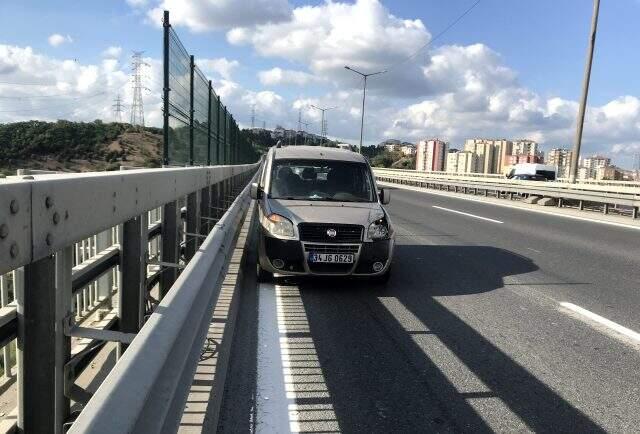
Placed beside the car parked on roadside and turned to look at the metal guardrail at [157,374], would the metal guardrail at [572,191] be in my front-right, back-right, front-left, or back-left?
back-left

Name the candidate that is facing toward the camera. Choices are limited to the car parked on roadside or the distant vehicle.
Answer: the car parked on roadside

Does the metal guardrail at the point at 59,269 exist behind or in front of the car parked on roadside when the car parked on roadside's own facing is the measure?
in front

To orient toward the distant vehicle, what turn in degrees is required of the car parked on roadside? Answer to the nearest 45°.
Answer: approximately 135° to its left

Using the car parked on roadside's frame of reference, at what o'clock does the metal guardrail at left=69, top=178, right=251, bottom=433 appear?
The metal guardrail is roughly at 12 o'clock from the car parked on roadside.

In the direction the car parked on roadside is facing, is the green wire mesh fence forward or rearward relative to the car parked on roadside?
rearward

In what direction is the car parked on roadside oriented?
toward the camera

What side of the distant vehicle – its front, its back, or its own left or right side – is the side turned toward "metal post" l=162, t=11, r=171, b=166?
left

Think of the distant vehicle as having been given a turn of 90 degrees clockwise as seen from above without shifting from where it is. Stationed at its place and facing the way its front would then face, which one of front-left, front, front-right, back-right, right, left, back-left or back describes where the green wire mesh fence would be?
back
